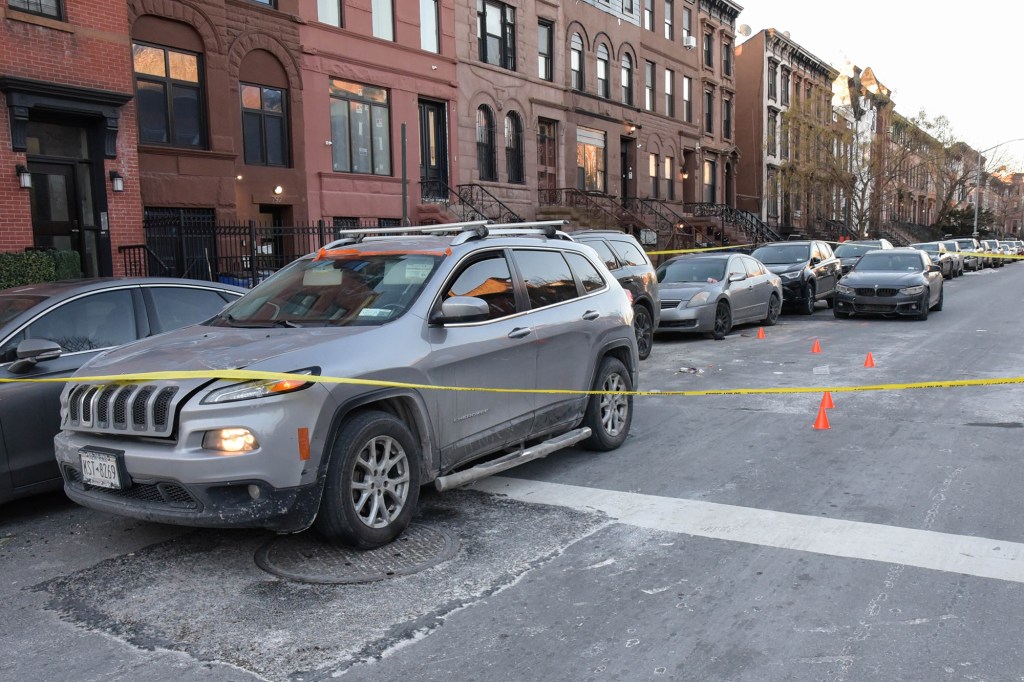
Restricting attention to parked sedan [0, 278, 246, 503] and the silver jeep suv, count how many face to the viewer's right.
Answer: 0

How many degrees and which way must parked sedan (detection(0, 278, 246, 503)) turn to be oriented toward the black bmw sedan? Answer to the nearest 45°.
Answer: approximately 135° to its left

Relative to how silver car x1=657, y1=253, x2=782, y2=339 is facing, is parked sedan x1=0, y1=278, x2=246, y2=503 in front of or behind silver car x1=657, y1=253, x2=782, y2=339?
in front

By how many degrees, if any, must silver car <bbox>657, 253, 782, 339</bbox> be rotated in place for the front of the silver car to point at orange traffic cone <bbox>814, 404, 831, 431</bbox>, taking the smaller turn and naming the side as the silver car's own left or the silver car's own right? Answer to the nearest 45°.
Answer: approximately 45° to the silver car's own left

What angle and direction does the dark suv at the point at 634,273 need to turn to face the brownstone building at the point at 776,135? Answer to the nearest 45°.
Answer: approximately 135° to its right

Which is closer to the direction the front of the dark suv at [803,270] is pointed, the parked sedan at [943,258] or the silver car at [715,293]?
the silver car

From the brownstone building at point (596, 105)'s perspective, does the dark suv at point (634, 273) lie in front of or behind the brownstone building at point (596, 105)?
in front

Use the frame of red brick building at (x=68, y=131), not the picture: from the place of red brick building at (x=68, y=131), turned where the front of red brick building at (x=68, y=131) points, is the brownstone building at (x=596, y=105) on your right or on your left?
on your left

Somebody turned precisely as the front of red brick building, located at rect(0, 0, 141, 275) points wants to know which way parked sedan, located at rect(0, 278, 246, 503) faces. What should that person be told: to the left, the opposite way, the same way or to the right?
to the right

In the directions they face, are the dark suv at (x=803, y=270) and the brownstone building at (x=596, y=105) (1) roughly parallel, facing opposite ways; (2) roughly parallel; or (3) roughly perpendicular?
roughly perpendicular

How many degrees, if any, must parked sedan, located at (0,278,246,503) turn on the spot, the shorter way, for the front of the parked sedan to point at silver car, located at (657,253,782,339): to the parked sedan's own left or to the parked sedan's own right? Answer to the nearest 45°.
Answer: approximately 180°

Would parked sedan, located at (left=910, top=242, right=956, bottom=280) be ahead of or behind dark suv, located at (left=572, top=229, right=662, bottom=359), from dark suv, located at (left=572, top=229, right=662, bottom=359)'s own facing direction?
behind
